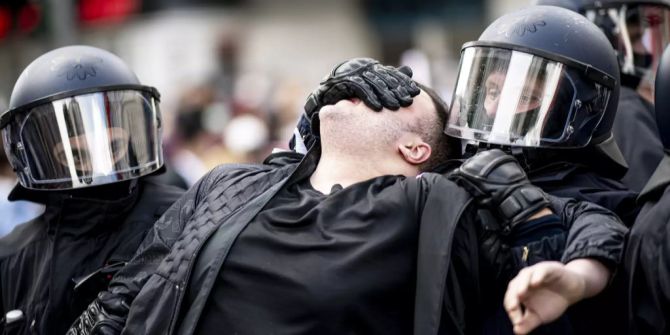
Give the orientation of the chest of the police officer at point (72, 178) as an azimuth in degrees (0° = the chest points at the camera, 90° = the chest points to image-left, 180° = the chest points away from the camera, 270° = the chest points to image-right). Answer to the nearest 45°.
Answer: approximately 0°

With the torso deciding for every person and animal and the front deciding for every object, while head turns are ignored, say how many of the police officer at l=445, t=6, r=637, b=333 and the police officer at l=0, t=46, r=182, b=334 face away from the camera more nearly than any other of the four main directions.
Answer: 0

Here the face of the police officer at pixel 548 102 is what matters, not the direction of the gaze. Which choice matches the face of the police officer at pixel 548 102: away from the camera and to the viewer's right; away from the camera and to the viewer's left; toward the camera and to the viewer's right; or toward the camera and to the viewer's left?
toward the camera and to the viewer's left

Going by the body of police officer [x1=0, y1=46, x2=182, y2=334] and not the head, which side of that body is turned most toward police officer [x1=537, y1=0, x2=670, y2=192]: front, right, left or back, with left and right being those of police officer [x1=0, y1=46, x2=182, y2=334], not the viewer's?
left

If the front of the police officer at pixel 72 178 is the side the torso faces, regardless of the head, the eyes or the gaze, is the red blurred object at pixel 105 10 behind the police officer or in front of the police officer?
behind

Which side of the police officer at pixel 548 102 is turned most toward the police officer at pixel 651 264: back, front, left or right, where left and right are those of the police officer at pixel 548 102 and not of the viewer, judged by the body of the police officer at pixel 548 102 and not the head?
left

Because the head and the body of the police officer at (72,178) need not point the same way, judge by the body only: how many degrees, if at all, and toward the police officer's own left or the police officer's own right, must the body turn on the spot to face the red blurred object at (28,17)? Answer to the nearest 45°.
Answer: approximately 180°

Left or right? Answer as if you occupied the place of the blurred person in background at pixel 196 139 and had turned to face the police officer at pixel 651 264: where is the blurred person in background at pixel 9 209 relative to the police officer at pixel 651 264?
right

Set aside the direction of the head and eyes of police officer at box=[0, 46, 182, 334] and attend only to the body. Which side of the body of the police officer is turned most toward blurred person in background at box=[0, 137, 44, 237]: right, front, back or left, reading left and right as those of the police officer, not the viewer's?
back

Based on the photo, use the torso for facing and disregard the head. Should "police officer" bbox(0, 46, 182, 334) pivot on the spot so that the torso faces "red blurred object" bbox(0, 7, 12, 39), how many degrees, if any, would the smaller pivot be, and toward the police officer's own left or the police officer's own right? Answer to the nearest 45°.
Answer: approximately 180°

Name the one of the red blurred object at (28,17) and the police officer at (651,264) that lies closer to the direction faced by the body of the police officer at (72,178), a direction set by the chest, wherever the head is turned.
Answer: the police officer
